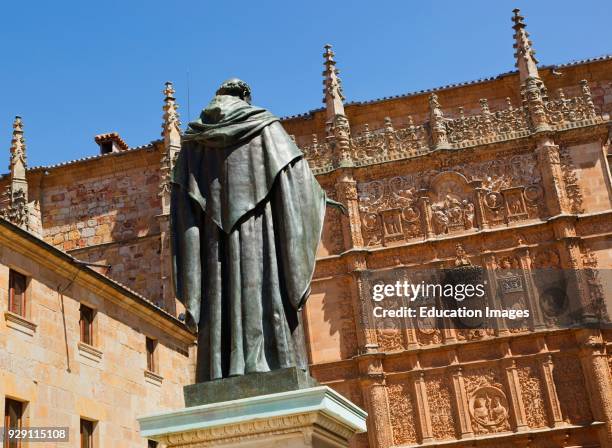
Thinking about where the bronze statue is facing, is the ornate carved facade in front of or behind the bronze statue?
in front

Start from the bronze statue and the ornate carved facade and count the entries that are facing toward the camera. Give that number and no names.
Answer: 1

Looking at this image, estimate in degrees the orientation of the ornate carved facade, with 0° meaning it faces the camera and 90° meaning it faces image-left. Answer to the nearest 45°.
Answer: approximately 0°

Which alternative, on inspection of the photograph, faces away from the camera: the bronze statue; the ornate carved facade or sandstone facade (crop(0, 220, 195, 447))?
the bronze statue

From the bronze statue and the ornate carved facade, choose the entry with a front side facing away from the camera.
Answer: the bronze statue

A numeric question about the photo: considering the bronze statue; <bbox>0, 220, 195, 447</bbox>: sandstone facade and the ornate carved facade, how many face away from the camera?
1

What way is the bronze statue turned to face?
away from the camera

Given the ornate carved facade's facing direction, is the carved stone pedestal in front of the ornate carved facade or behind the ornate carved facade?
in front

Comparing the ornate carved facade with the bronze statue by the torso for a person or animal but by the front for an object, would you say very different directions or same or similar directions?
very different directions
